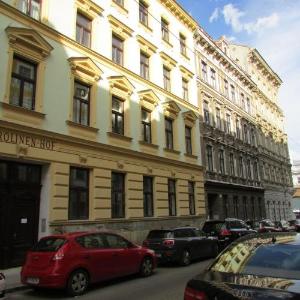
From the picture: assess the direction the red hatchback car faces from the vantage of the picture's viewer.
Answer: facing away from the viewer and to the right of the viewer

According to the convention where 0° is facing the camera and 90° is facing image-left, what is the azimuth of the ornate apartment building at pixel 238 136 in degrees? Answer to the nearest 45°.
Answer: approximately 315°

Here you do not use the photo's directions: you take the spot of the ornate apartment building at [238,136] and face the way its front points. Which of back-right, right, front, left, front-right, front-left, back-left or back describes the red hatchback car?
front-right

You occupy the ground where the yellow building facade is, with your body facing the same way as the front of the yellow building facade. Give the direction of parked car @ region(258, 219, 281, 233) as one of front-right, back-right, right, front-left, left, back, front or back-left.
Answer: left

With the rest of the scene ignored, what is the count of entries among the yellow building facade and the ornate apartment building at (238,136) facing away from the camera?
0

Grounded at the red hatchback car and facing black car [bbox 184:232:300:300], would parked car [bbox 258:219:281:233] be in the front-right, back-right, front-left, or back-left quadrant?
back-left

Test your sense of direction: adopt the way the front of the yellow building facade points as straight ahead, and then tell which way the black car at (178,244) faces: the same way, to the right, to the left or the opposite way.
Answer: to the left

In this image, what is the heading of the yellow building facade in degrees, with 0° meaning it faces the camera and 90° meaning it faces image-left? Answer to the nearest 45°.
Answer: approximately 315°

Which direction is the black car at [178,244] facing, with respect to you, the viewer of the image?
facing away from the viewer and to the right of the viewer

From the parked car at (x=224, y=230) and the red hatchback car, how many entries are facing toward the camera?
0

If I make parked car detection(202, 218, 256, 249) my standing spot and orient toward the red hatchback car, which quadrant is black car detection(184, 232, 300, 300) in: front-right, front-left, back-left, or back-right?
front-left

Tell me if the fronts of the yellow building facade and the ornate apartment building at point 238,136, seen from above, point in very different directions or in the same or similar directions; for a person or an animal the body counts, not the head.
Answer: same or similar directions

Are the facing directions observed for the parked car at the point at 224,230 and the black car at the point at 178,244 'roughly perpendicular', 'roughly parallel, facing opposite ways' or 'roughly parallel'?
roughly parallel

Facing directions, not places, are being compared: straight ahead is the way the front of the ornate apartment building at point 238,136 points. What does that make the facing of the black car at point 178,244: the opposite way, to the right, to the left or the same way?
to the left
